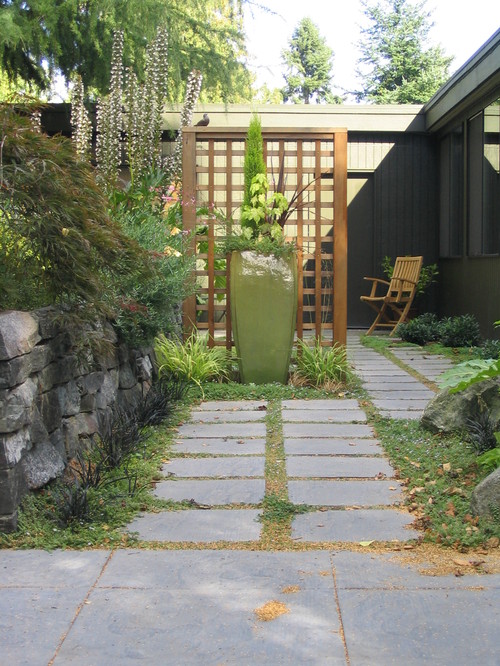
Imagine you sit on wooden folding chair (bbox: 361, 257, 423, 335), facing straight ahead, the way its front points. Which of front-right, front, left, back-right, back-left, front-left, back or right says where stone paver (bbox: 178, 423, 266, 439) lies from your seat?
front-left

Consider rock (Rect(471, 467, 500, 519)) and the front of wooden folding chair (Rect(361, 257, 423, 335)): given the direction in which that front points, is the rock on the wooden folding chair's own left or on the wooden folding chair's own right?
on the wooden folding chair's own left

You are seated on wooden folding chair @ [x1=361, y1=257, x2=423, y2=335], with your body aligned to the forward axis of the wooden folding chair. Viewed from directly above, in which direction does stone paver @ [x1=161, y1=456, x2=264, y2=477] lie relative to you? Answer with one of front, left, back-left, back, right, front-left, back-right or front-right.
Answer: front-left

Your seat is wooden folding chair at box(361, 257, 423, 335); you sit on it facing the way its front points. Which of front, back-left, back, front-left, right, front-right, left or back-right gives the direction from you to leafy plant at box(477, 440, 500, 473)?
front-left

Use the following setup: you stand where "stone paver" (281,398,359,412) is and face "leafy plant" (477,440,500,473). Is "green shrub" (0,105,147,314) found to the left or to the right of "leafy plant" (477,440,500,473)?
right

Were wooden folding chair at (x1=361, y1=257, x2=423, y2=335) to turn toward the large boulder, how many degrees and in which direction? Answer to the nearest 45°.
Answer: approximately 45° to its left

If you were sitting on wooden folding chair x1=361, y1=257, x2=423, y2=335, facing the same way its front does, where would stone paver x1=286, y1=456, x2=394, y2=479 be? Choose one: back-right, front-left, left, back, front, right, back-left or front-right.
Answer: front-left

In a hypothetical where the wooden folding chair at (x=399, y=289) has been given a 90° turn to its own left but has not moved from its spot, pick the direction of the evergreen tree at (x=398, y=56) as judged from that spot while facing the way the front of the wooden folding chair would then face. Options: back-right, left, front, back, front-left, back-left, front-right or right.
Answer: back-left

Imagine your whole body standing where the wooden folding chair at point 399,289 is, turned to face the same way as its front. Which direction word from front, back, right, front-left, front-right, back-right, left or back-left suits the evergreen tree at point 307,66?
back-right

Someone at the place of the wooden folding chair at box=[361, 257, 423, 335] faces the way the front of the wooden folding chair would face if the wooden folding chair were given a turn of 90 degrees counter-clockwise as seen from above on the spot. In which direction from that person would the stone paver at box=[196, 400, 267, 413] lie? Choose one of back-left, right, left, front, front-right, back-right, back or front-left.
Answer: front-right

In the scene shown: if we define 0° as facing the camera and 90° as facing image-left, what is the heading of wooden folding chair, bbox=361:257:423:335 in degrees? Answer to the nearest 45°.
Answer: approximately 45°

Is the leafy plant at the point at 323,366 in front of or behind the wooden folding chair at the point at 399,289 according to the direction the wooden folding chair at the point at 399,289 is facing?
in front

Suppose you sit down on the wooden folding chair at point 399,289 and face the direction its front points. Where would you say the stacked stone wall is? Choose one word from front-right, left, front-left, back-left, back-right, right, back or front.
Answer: front-left

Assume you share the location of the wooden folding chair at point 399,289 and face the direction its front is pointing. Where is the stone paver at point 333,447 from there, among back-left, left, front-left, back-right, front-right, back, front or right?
front-left

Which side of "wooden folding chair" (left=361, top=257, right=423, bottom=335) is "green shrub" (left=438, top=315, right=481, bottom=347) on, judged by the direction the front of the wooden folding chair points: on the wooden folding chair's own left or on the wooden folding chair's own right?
on the wooden folding chair's own left

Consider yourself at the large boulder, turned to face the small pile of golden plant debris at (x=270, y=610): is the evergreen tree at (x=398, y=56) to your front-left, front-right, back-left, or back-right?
back-right

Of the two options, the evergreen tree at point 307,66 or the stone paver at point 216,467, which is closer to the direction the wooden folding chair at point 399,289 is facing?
the stone paver
